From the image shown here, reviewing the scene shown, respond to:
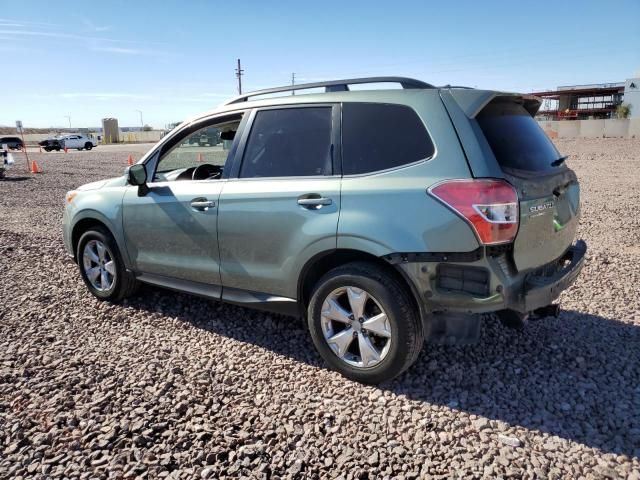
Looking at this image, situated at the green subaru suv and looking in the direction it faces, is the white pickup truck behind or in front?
in front

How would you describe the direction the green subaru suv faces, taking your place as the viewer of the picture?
facing away from the viewer and to the left of the viewer
